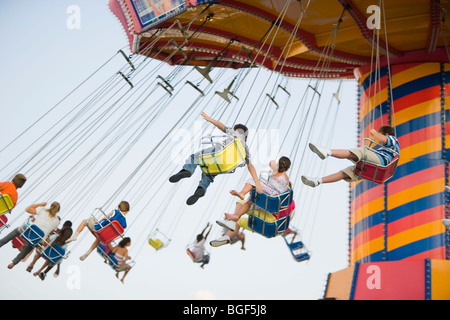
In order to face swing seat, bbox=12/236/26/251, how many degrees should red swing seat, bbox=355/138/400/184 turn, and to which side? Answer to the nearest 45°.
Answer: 0° — it already faces it

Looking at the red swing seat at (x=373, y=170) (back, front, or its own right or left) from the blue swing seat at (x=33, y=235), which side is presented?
front

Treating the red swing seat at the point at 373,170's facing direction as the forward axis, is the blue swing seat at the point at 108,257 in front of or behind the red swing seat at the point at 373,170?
in front

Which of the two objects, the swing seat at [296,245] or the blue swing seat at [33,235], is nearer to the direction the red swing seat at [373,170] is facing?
the blue swing seat

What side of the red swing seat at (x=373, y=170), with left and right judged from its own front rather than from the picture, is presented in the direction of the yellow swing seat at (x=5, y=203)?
front

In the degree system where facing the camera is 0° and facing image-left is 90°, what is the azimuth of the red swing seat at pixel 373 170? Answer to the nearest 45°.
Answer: approximately 90°

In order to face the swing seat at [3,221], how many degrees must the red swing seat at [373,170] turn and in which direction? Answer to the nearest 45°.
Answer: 0° — it already faces it
